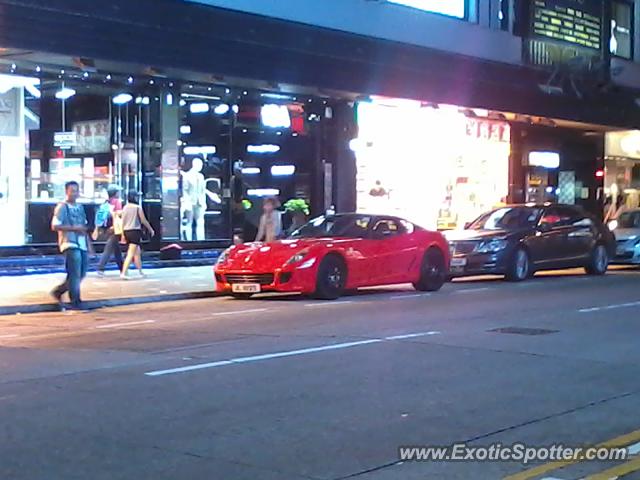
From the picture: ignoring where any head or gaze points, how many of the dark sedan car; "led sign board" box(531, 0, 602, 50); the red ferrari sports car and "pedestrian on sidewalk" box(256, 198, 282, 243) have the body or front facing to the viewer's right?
0

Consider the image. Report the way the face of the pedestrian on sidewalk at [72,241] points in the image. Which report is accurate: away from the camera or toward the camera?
toward the camera

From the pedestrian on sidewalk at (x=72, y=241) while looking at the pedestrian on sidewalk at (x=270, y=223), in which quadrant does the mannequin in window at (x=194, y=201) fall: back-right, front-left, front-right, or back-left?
front-left

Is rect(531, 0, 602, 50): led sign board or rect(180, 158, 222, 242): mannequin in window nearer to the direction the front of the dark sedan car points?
the mannequin in window

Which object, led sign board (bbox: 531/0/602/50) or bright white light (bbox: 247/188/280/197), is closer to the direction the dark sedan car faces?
the bright white light

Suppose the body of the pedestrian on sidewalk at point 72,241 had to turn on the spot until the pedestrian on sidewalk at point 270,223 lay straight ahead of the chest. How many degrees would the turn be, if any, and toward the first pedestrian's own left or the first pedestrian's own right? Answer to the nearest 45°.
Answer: approximately 90° to the first pedestrian's own left

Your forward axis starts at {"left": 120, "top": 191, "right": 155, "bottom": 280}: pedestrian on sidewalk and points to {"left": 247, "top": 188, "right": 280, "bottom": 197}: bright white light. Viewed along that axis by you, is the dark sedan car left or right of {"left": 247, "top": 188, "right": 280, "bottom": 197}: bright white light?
right

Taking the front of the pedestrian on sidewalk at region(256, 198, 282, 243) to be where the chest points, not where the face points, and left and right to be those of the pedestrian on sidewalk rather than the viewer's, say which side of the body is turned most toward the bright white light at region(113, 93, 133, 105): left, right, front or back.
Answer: right

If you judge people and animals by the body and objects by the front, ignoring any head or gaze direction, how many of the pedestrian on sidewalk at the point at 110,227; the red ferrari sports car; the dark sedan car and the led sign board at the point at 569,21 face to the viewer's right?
1

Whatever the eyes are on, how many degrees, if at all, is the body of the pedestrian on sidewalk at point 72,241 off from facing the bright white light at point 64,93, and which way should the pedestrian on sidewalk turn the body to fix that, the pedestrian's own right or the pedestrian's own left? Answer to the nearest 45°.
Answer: approximately 135° to the pedestrian's own left

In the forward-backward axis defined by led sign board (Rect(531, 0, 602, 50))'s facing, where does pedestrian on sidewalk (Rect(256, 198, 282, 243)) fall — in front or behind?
in front

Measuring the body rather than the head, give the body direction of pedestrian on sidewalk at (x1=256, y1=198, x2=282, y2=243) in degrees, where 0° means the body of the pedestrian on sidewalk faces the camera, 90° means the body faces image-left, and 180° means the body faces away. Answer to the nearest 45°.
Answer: approximately 45°

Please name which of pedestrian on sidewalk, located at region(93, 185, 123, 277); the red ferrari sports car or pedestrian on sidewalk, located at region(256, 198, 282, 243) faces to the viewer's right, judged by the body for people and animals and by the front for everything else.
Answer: pedestrian on sidewalk, located at region(93, 185, 123, 277)
